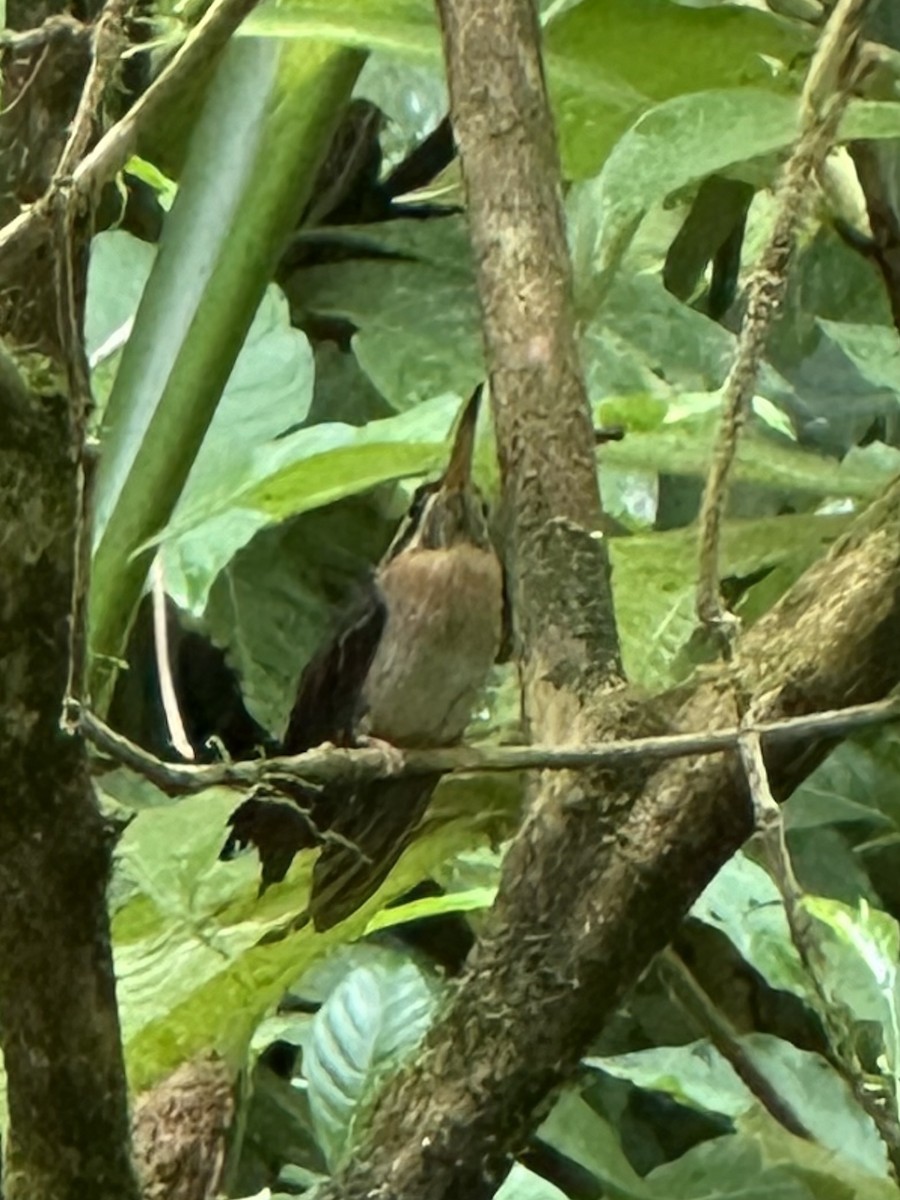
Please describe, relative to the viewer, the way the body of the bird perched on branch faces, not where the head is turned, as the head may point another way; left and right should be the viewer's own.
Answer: facing the viewer and to the right of the viewer
